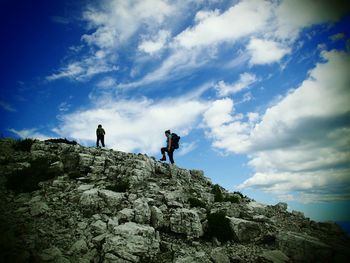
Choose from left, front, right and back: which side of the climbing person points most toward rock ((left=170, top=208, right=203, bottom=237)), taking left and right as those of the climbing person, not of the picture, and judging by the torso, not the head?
left

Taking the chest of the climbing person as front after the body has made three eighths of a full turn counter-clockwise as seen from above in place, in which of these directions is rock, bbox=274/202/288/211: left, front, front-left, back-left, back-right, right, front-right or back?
front-left

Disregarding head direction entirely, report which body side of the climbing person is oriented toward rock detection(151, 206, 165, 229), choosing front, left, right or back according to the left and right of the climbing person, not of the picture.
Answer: left

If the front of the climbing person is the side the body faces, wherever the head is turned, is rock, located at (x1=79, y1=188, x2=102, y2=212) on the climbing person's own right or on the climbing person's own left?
on the climbing person's own left

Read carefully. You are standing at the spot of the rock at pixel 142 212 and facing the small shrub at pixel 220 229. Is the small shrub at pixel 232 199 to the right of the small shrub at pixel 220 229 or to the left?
left

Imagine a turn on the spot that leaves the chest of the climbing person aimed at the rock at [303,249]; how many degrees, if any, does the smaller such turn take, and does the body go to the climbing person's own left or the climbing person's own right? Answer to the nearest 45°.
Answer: approximately 135° to the climbing person's own left

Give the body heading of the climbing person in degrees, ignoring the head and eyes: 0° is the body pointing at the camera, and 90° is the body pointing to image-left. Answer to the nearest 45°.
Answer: approximately 90°

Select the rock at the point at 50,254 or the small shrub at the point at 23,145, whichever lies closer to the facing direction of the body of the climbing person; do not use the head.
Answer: the small shrub
